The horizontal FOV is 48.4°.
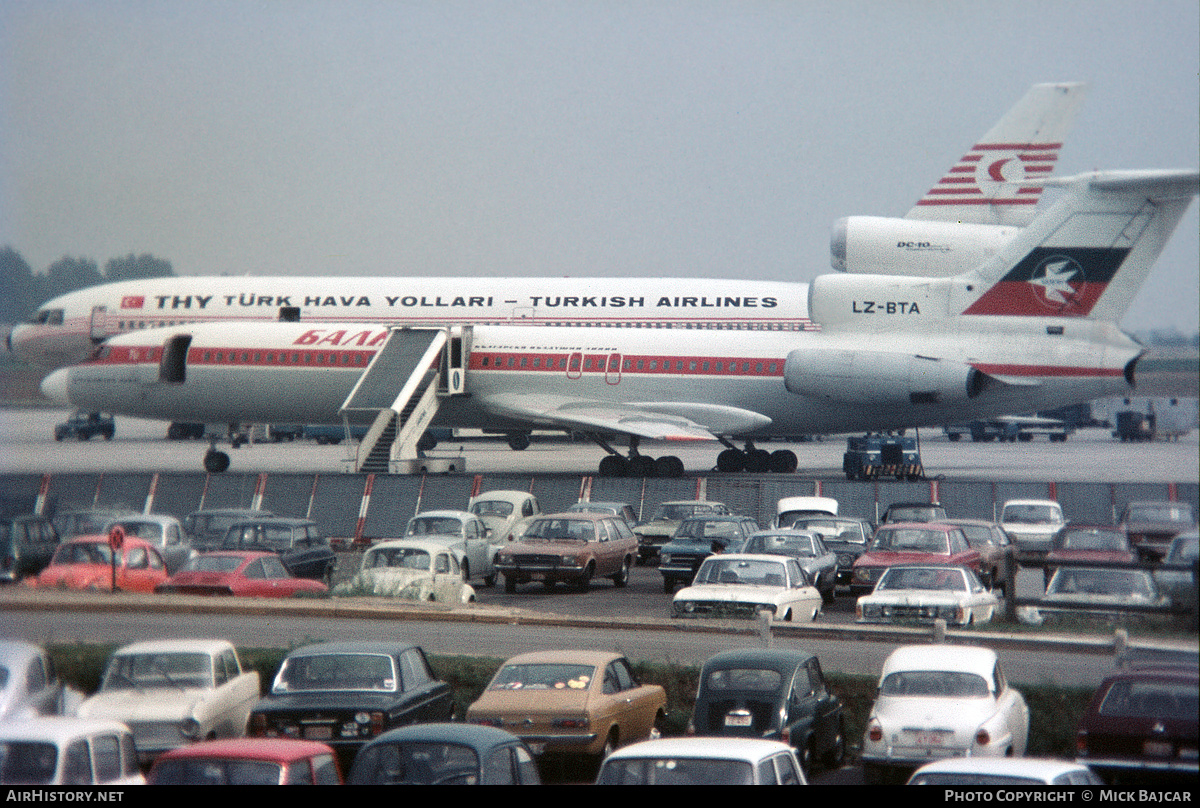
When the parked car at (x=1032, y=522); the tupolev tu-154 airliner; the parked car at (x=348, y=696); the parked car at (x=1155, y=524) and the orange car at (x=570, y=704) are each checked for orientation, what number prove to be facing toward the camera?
2

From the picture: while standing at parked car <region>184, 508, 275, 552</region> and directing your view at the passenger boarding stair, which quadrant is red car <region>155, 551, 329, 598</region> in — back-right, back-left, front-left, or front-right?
back-right

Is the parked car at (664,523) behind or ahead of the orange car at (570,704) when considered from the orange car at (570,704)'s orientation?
ahead

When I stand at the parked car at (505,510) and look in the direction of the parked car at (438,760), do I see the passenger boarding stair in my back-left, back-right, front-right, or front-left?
back-right

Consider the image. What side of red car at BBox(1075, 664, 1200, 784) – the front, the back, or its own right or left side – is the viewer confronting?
back

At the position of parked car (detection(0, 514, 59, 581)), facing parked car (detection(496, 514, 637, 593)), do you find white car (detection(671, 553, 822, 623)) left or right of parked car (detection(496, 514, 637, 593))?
right

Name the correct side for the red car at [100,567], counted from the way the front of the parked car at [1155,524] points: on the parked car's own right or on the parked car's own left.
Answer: on the parked car's own right

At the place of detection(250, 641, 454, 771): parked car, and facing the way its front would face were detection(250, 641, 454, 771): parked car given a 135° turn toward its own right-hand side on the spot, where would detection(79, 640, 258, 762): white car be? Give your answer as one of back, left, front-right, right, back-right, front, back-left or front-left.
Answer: right

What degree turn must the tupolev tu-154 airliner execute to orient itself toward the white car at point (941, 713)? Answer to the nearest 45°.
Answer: approximately 90° to its left

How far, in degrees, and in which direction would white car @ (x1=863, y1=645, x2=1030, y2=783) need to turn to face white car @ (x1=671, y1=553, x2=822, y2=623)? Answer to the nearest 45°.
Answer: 0° — it already faces it

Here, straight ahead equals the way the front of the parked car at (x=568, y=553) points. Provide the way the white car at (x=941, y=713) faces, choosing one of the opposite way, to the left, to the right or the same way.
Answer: the opposite way

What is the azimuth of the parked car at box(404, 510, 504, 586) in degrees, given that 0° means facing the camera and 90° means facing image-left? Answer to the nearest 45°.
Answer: approximately 45°

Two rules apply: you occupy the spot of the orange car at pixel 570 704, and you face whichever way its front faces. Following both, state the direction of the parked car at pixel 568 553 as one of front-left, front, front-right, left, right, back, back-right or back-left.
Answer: front-left

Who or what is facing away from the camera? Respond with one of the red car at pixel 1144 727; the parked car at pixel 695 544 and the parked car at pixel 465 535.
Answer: the red car
